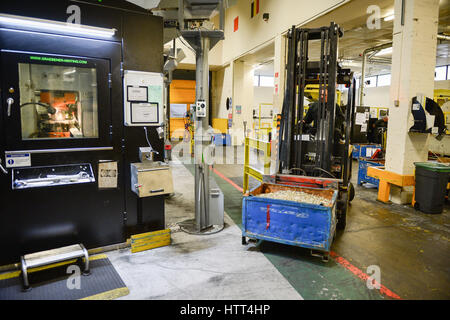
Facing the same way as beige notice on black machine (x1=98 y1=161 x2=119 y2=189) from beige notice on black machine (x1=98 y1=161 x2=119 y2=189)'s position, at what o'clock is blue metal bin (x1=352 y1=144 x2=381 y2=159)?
The blue metal bin is roughly at 8 o'clock from the beige notice on black machine.

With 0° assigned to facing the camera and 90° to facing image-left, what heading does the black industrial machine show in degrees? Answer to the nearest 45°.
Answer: approximately 315°

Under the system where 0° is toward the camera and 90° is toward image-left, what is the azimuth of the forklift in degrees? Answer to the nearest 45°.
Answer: approximately 0°

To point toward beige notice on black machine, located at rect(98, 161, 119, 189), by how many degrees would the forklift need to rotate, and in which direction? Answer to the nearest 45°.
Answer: approximately 45° to its right

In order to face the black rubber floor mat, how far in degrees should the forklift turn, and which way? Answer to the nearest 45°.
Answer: approximately 45° to its right

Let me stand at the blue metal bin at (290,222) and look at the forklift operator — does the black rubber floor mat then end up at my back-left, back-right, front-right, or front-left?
back-left

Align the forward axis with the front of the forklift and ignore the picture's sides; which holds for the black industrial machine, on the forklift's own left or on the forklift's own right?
on the forklift's own right

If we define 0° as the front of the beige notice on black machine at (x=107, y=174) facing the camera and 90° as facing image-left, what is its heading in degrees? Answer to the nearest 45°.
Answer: approximately 0°
